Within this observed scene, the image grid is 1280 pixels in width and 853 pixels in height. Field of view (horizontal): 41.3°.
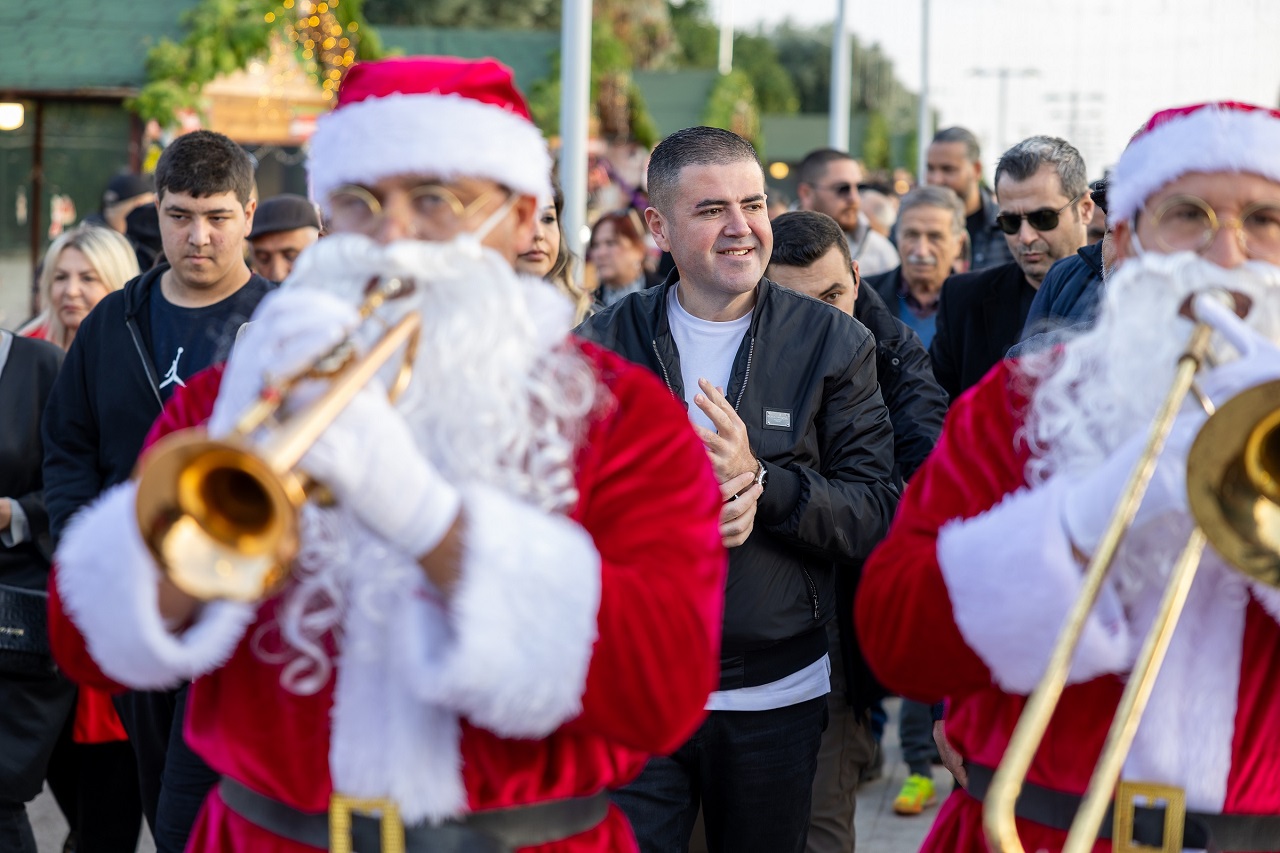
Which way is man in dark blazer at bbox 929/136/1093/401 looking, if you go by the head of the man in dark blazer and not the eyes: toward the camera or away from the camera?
toward the camera

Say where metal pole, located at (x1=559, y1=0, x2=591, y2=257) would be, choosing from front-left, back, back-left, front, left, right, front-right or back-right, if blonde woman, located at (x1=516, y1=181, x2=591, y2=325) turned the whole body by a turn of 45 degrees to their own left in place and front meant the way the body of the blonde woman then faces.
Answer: back-left

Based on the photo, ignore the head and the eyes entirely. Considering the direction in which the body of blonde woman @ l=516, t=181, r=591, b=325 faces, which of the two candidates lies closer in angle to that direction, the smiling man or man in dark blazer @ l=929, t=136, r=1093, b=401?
the smiling man

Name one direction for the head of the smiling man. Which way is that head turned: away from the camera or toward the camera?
toward the camera

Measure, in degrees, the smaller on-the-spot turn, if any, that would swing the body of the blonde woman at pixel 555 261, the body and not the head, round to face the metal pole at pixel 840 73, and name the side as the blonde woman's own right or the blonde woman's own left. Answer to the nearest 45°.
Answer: approximately 180°

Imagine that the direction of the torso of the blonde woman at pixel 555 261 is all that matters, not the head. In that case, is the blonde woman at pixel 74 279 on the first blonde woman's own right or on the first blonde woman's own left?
on the first blonde woman's own right

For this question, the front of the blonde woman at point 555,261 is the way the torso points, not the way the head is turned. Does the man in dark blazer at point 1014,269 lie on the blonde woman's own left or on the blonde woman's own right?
on the blonde woman's own left

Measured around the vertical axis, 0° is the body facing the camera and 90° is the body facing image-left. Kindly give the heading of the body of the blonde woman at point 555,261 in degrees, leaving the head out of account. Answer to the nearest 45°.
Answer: approximately 0°

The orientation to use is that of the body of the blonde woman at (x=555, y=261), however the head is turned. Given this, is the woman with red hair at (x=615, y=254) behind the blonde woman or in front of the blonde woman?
behind
